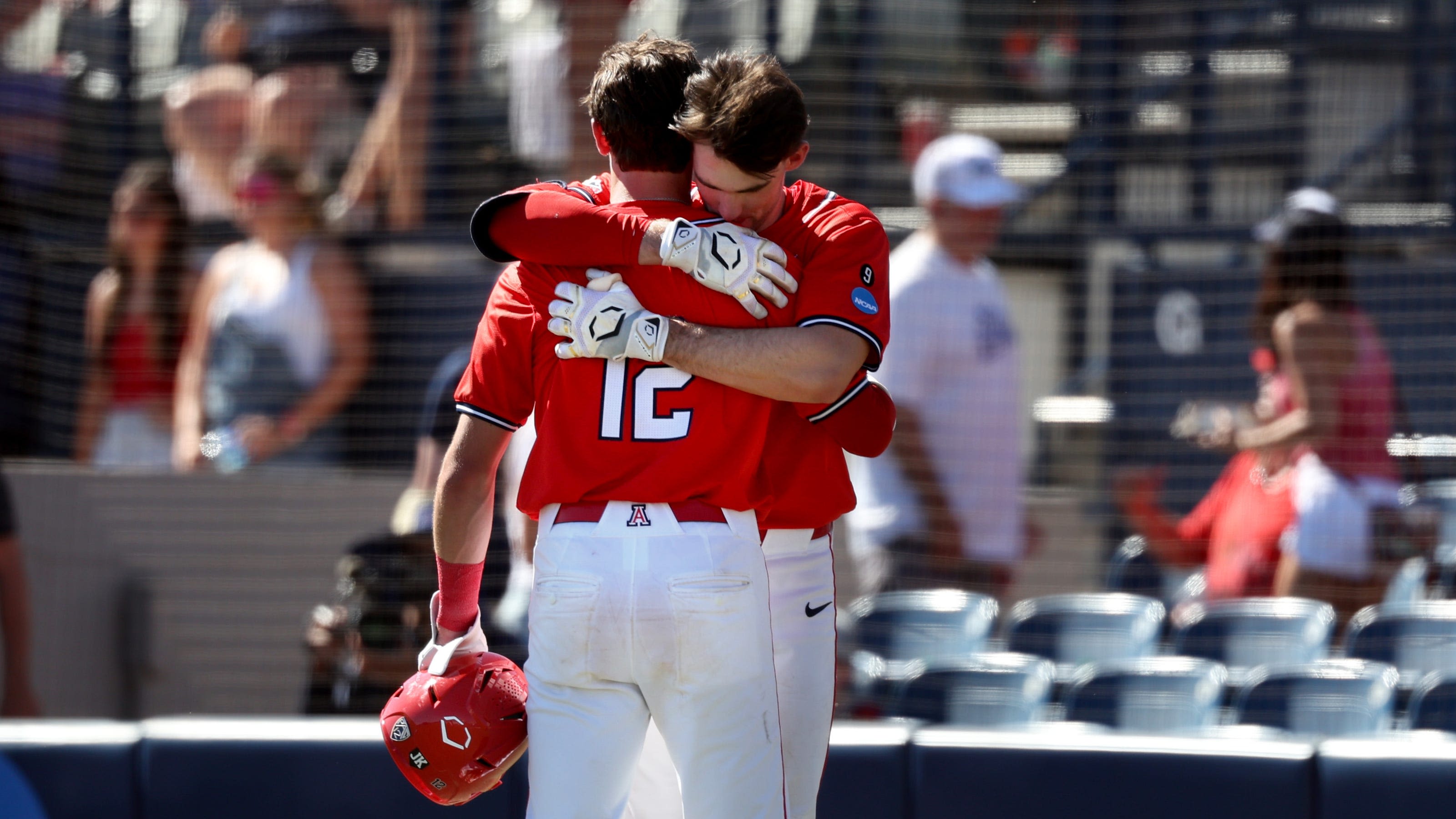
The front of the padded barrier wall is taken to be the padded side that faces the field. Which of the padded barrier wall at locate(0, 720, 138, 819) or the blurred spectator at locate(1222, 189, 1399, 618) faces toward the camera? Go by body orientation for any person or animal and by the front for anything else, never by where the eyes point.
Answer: the padded barrier wall

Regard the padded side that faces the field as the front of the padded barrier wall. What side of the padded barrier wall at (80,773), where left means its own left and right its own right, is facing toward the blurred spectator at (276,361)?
back

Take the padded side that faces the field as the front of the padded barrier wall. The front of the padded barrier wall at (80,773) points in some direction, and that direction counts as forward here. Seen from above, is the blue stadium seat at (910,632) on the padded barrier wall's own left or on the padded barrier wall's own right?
on the padded barrier wall's own left

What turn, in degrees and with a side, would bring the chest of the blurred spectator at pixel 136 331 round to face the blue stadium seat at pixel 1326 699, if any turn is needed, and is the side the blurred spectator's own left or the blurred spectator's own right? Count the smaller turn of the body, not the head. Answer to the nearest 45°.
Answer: approximately 45° to the blurred spectator's own left

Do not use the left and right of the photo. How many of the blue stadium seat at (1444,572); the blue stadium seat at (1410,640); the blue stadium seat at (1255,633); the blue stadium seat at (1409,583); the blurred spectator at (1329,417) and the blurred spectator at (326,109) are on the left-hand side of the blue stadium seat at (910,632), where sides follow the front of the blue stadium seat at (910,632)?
5

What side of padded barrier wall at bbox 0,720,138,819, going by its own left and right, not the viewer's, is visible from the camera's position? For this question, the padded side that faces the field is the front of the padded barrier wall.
front

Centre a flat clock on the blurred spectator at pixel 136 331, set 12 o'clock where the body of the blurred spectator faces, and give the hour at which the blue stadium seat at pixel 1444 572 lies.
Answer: The blue stadium seat is roughly at 10 o'clock from the blurred spectator.

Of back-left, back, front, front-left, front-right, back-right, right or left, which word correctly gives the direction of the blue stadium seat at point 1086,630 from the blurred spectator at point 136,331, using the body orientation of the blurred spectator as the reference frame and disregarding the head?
front-left

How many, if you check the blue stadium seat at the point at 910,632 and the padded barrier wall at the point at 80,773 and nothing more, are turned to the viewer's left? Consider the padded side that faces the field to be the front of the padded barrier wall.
0
